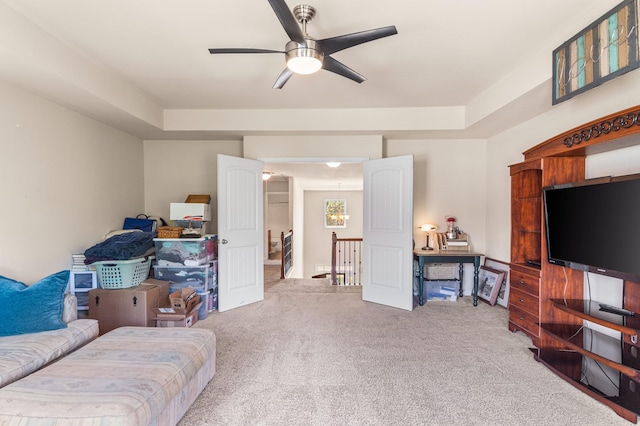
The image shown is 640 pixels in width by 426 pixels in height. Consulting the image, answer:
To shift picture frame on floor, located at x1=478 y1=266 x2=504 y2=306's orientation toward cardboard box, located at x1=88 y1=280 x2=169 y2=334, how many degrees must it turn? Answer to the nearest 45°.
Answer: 0° — it already faces it

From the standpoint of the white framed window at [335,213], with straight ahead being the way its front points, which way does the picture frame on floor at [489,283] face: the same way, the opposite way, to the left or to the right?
to the right

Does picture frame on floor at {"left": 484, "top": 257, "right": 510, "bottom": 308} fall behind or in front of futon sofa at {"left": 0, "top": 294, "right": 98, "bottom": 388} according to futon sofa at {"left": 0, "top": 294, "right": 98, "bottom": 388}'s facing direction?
in front

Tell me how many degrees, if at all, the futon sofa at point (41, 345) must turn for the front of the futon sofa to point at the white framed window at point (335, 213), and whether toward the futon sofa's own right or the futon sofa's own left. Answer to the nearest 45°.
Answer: approximately 90° to the futon sofa's own left

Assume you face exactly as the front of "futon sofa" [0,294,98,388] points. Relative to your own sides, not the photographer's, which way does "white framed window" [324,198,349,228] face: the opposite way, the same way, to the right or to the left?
to the right

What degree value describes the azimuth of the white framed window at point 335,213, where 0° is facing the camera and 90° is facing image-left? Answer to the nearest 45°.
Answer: approximately 0°

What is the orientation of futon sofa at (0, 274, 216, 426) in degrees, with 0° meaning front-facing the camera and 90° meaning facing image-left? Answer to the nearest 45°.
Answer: approximately 315°

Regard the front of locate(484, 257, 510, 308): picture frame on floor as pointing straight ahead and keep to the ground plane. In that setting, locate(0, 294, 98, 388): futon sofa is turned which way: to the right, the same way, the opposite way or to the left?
the opposite way
